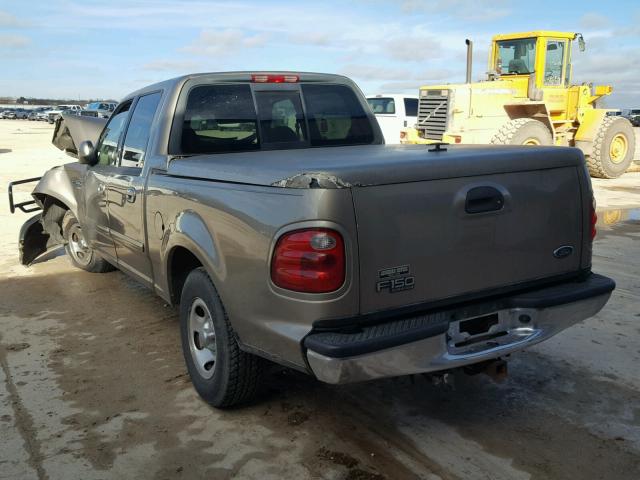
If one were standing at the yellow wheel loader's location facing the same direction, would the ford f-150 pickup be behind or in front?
behind

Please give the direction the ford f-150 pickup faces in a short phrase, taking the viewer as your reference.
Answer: facing away from the viewer and to the left of the viewer

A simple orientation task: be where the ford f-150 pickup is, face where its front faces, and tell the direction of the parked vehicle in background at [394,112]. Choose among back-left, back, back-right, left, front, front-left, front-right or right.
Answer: front-right

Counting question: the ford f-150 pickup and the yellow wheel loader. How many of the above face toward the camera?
0

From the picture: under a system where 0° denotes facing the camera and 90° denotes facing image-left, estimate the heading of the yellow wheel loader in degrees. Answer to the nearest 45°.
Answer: approximately 225°

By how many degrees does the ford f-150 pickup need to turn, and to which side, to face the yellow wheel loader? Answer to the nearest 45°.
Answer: approximately 90° to its right

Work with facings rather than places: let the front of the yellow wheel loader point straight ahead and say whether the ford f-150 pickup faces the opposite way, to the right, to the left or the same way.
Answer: to the left
